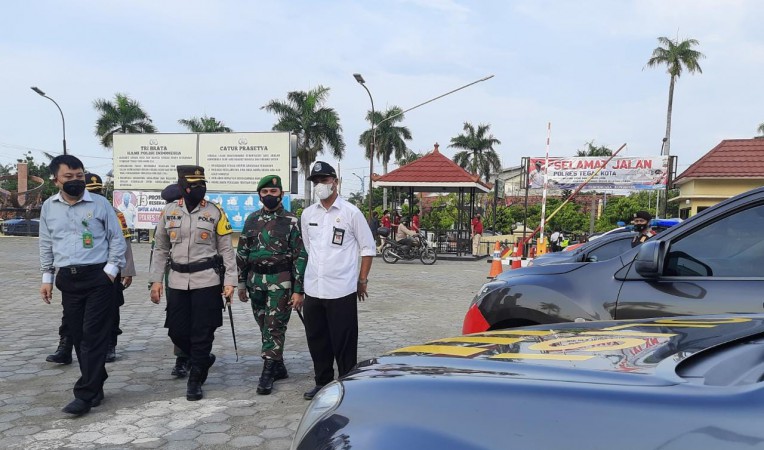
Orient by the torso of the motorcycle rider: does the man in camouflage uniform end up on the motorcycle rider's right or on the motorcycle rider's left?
on the motorcycle rider's right

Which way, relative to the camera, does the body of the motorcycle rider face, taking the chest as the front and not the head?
to the viewer's right

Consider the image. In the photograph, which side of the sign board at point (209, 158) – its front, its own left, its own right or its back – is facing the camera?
front

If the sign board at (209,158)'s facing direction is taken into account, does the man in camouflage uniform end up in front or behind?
in front

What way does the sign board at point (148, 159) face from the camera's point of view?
toward the camera

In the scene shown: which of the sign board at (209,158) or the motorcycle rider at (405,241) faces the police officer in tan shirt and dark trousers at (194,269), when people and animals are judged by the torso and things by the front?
the sign board

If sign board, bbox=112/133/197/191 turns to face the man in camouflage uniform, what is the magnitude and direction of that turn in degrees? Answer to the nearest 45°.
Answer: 0° — it already faces them

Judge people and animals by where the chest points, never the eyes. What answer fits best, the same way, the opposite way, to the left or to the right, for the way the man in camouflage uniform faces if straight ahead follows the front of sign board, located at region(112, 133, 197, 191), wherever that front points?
the same way

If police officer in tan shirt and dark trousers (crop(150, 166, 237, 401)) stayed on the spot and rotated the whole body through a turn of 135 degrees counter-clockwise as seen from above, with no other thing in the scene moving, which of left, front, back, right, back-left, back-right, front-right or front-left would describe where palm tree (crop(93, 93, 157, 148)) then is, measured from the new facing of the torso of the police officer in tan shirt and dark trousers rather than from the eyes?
front-left

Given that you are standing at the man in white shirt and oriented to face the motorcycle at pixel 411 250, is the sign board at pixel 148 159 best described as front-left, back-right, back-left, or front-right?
front-left

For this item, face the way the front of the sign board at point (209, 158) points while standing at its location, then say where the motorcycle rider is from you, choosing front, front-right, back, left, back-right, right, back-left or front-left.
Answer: front-left

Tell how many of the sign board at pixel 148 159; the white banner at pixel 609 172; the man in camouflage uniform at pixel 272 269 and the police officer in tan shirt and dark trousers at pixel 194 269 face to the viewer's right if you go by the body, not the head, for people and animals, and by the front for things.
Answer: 0

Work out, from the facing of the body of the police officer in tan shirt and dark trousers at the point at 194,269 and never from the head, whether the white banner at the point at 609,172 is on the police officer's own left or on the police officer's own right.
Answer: on the police officer's own left

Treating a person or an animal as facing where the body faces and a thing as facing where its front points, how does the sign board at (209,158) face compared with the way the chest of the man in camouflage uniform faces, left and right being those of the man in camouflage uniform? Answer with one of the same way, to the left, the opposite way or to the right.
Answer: the same way

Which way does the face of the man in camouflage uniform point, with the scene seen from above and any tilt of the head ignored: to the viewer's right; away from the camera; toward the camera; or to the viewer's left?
toward the camera

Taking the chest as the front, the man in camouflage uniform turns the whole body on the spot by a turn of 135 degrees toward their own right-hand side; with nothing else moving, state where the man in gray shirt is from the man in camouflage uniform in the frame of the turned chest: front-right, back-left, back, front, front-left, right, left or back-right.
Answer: front-left
